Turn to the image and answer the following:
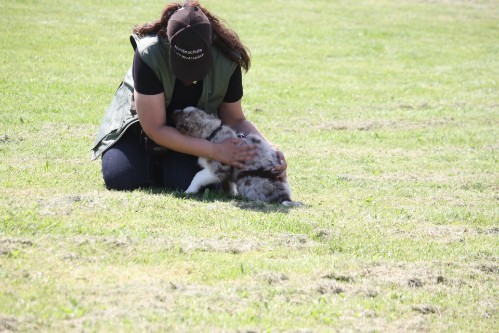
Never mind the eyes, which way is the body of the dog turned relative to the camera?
to the viewer's left

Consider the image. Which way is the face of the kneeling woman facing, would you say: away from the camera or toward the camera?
toward the camera

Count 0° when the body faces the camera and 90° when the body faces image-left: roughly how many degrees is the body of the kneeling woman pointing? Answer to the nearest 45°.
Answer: approximately 315°
